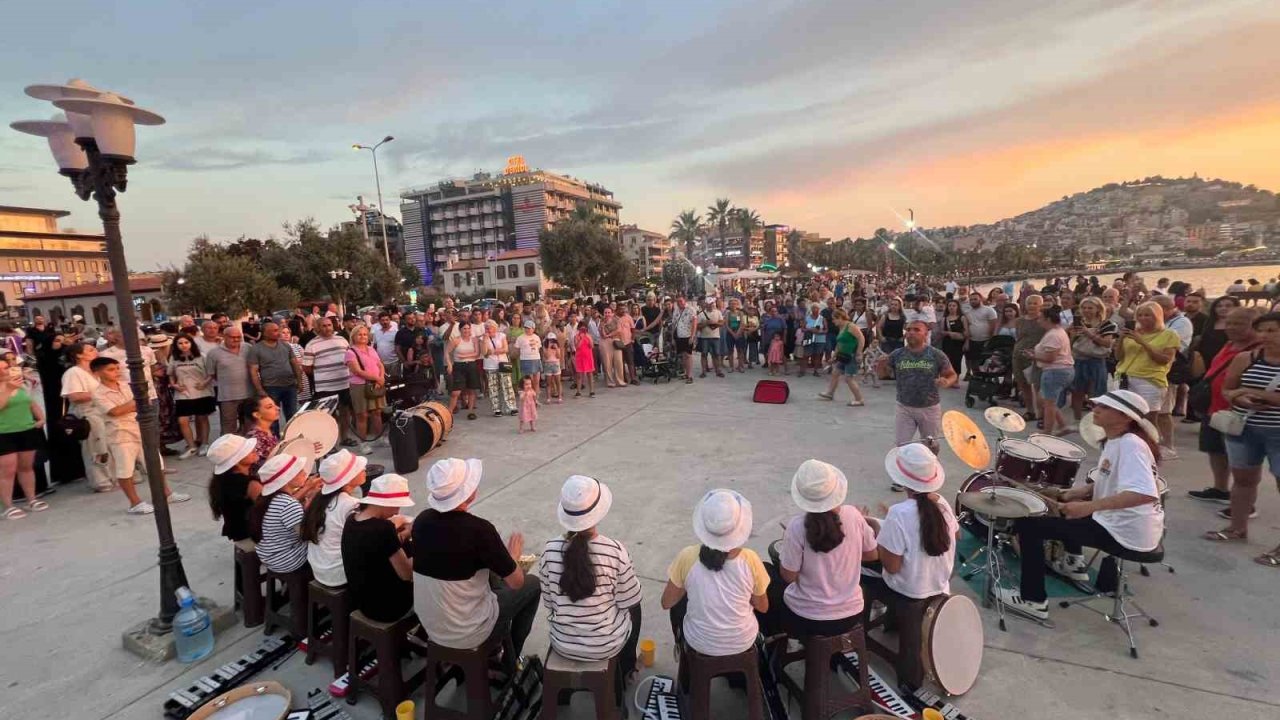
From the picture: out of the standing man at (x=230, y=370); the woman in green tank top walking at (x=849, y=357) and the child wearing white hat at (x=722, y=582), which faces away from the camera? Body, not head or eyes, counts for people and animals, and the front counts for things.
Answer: the child wearing white hat

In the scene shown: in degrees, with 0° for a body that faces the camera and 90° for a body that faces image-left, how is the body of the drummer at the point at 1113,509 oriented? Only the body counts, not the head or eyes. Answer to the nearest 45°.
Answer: approximately 90°

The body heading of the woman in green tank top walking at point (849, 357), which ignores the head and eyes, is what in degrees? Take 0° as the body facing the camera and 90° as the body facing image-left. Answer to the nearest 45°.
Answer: approximately 90°

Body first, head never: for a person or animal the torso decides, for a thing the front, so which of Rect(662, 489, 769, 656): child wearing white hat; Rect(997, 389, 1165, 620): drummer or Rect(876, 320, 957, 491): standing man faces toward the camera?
the standing man

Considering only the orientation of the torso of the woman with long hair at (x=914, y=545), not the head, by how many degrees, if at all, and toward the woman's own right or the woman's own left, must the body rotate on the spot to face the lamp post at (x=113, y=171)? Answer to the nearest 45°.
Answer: approximately 45° to the woman's own left

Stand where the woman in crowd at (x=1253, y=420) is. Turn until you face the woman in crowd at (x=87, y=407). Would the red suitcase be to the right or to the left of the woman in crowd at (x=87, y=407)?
right

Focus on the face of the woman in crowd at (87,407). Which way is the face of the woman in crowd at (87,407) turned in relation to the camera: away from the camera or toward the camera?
toward the camera

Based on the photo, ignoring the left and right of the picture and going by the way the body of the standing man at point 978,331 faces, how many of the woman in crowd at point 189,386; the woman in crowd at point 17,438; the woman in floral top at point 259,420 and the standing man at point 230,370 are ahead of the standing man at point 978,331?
4

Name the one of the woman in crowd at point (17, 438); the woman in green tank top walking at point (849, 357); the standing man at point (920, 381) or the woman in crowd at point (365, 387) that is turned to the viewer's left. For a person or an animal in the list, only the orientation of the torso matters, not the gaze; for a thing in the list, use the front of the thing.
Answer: the woman in green tank top walking at point (849, 357)

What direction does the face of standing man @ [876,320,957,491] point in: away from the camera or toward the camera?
toward the camera

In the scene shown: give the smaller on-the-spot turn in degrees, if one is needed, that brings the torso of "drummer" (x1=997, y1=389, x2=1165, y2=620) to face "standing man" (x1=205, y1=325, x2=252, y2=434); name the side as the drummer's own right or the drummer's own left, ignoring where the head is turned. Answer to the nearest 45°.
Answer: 0° — they already face them

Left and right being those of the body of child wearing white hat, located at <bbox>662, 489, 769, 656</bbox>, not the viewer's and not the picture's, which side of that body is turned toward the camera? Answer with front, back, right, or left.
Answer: back

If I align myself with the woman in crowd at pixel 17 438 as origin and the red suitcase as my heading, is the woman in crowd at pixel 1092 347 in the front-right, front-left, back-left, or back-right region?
front-right

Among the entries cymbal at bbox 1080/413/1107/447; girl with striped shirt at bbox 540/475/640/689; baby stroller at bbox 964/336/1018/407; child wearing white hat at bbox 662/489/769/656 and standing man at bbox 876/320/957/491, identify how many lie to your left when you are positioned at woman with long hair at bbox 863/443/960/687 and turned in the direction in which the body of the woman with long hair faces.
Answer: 2

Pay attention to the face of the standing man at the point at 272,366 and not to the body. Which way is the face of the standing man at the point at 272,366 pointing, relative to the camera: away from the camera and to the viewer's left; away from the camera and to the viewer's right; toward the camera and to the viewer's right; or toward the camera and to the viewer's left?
toward the camera and to the viewer's right

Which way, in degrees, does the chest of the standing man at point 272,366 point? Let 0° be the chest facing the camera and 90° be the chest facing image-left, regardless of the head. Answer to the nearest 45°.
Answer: approximately 315°

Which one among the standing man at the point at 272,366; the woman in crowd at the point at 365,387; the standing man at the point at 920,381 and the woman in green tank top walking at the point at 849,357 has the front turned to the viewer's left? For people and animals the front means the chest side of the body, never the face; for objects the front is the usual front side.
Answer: the woman in green tank top walking at the point at 849,357

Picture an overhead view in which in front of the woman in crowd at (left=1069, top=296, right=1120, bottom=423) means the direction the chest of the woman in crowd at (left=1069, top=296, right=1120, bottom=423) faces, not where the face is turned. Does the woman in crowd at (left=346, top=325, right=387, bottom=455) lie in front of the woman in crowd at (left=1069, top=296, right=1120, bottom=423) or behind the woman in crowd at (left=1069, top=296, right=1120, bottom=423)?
in front

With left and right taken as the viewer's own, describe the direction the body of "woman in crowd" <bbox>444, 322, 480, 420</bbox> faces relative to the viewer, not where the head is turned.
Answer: facing the viewer

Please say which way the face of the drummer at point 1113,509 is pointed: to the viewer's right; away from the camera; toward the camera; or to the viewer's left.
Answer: to the viewer's left

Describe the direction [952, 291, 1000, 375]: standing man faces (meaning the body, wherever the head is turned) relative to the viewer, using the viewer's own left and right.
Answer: facing the viewer and to the left of the viewer
